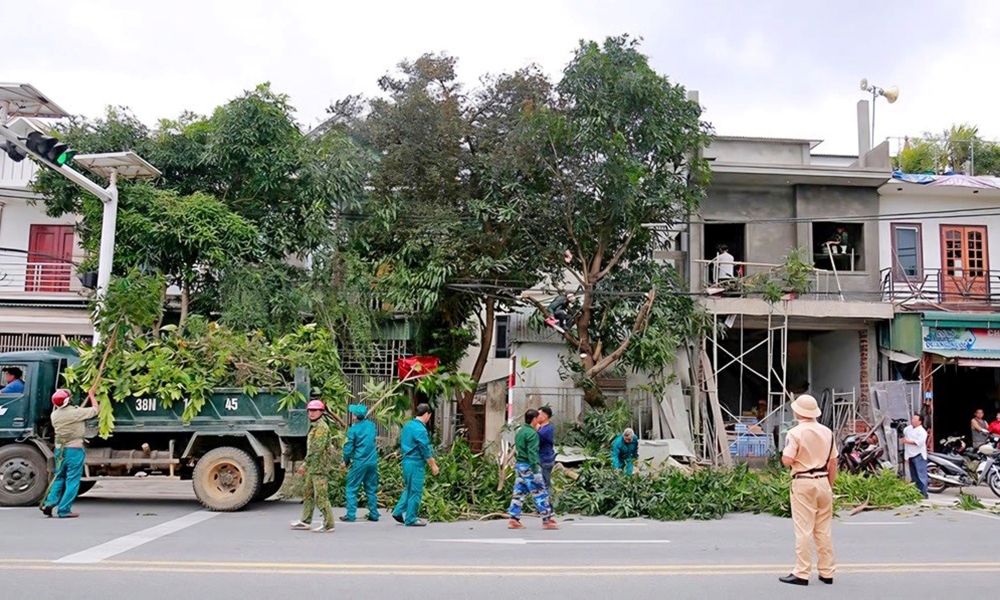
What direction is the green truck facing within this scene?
to the viewer's left

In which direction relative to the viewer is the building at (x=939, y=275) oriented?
toward the camera

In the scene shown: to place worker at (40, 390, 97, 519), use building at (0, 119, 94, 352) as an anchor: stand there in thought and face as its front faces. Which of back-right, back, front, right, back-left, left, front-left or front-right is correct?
front

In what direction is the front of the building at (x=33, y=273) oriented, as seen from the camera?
facing the viewer

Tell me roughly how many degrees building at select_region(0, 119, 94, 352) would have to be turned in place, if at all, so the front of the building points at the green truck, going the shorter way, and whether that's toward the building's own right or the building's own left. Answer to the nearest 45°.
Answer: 0° — it already faces it

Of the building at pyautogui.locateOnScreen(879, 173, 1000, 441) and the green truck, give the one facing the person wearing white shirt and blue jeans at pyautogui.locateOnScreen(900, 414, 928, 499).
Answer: the building

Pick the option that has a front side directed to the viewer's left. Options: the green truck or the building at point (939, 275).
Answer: the green truck

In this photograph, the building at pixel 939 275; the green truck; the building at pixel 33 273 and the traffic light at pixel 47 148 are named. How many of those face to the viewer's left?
1

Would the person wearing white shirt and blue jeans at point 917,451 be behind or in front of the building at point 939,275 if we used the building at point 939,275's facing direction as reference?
in front

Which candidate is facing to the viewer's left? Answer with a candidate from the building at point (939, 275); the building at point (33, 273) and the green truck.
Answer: the green truck

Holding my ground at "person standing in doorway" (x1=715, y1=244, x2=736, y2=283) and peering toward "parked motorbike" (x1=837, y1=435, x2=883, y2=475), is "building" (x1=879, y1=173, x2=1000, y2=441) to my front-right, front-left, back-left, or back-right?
front-left

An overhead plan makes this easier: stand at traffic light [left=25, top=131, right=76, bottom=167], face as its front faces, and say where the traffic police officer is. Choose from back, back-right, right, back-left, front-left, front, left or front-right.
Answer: front

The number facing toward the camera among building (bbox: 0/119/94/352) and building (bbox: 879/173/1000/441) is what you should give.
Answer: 2

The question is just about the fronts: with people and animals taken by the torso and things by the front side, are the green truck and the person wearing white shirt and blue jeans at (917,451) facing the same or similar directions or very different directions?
same or similar directions

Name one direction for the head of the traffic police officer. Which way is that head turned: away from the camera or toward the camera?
away from the camera

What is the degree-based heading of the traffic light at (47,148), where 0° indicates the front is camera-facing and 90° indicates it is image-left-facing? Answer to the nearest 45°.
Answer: approximately 315°

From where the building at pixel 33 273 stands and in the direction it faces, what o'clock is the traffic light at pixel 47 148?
The traffic light is roughly at 12 o'clock from the building.

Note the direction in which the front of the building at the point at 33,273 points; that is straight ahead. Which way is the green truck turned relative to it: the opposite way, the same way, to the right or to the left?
to the right

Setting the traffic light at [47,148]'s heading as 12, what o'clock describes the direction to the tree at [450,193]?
The tree is roughly at 10 o'clock from the traffic light.
